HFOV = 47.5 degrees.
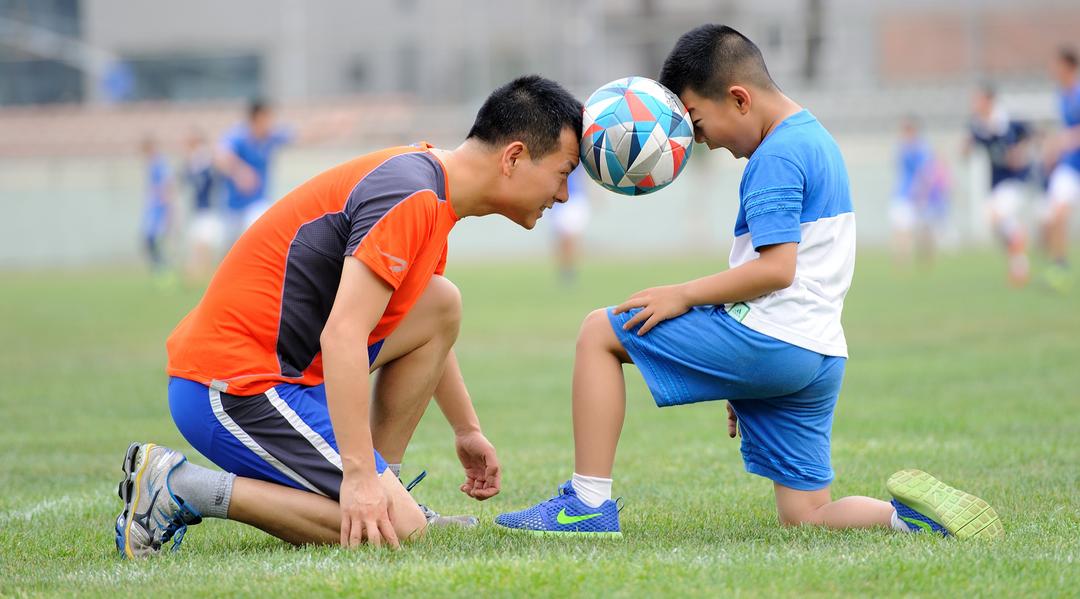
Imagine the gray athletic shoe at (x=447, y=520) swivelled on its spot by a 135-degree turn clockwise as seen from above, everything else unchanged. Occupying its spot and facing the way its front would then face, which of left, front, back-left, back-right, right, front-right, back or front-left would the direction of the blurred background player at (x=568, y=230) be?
back-right

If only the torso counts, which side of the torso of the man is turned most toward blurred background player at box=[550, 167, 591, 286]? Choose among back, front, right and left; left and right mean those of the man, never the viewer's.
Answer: left

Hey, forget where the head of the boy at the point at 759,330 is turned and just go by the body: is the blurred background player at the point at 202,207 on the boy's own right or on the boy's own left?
on the boy's own right

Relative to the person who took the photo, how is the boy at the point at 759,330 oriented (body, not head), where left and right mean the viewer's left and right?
facing to the left of the viewer

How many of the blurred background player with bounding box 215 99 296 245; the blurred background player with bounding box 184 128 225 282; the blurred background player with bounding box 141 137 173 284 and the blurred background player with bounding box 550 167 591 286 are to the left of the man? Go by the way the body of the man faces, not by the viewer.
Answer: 4

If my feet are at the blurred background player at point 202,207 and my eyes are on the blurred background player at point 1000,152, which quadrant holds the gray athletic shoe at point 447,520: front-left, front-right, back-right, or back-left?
front-right

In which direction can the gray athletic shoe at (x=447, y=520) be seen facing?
to the viewer's right

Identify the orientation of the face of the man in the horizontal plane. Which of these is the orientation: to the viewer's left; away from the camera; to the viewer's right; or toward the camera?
to the viewer's right

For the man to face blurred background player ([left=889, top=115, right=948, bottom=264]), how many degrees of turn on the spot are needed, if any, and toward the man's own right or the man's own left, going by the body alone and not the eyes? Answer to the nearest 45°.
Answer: approximately 45° to the man's own left

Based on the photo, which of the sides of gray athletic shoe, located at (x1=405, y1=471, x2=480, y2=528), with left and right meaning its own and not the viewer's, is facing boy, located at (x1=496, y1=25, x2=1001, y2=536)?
front

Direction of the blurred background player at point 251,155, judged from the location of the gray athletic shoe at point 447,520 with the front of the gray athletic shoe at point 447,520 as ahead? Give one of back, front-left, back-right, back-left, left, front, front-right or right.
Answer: left

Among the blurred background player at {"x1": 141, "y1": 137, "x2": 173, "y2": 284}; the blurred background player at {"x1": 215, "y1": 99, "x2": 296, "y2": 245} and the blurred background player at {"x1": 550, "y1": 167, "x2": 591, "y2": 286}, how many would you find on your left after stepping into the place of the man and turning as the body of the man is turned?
3

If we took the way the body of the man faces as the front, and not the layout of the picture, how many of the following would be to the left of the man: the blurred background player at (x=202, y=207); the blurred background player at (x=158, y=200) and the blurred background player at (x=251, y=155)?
3

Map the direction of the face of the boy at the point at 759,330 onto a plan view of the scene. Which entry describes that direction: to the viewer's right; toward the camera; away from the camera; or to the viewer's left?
to the viewer's left

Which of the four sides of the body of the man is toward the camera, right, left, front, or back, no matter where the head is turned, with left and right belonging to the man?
right

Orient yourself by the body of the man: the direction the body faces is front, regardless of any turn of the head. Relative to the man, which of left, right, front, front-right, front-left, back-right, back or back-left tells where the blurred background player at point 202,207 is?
left

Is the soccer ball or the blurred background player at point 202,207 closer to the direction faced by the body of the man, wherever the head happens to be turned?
the soccer ball

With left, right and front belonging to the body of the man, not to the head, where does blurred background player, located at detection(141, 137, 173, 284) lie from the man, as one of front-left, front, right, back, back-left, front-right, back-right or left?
left

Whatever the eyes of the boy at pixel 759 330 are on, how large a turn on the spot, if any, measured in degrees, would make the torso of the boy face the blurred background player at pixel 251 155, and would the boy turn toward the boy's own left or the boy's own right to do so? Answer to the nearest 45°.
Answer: approximately 45° to the boy's own right

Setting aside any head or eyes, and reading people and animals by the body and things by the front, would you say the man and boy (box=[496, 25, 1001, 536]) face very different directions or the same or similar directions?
very different directions
